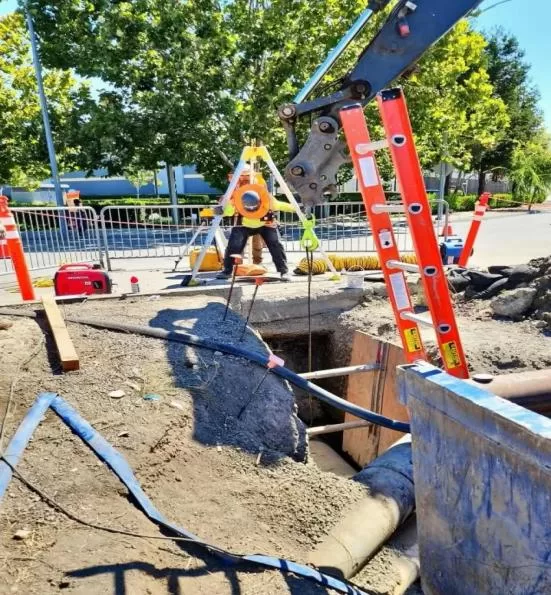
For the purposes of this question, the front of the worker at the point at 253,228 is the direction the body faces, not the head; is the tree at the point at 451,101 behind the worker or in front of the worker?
behind

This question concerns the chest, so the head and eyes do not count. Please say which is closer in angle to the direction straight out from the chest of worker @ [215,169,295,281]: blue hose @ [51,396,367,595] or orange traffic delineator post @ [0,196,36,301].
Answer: the blue hose

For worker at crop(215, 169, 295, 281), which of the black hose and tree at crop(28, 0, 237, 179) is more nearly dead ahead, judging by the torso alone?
the black hose

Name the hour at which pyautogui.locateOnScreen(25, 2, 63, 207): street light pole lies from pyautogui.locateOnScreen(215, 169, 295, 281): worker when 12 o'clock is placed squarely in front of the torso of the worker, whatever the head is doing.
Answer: The street light pole is roughly at 5 o'clock from the worker.

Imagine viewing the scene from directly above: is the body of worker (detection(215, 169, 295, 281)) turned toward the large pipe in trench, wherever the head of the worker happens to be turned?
yes

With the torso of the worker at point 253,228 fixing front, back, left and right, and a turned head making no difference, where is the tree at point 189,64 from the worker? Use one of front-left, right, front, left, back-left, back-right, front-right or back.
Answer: back

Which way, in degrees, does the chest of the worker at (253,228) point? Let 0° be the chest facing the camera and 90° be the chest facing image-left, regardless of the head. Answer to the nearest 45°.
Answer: approximately 0°

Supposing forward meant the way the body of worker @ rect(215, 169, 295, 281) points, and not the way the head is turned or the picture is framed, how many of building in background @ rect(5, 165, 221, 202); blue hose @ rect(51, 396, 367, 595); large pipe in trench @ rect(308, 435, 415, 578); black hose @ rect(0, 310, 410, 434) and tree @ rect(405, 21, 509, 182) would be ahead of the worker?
3

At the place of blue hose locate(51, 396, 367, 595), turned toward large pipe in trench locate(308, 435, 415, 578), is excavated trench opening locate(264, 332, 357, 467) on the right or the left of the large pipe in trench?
left

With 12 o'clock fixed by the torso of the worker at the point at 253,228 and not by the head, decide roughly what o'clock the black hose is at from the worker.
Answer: The black hose is roughly at 12 o'clock from the worker.

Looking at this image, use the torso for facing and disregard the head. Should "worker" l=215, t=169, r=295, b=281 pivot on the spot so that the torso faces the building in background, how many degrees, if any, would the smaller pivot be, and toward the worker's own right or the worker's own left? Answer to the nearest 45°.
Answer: approximately 180°
